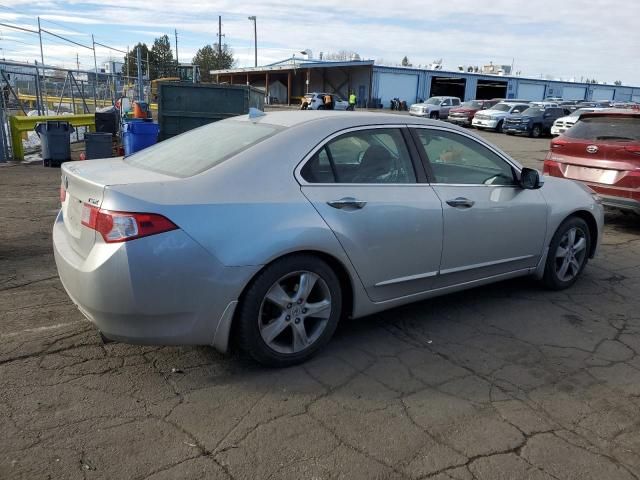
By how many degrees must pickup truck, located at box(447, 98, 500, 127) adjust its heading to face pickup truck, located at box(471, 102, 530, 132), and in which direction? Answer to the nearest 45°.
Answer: approximately 90° to its left

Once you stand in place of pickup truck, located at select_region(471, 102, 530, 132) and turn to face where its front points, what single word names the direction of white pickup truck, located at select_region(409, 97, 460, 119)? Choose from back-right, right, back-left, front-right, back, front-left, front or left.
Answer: right

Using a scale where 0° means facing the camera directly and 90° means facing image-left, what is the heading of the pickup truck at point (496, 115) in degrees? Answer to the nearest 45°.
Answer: approximately 45°

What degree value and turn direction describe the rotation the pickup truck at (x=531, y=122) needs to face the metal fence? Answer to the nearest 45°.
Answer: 0° — it already faces it

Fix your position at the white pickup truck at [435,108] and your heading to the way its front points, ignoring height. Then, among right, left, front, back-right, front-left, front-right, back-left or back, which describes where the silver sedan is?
front-left

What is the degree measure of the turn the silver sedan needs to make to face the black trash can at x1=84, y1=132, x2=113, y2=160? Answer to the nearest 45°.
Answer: approximately 90° to its left

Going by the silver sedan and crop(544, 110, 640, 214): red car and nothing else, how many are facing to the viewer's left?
0

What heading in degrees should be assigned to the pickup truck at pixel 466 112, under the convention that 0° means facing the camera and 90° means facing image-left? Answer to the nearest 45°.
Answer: approximately 45°

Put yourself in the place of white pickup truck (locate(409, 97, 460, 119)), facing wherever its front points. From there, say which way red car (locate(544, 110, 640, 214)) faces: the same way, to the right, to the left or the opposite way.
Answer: the opposite way

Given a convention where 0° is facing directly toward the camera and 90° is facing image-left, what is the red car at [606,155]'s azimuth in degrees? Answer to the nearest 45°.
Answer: approximately 225°
